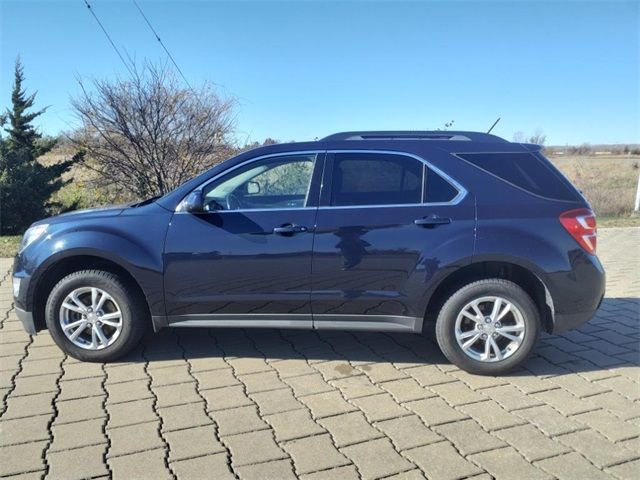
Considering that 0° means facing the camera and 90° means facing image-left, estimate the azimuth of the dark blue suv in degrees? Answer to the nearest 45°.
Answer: approximately 90°

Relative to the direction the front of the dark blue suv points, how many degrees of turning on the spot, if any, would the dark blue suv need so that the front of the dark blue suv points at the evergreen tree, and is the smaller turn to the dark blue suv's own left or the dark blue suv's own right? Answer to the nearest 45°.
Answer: approximately 45° to the dark blue suv's own right
